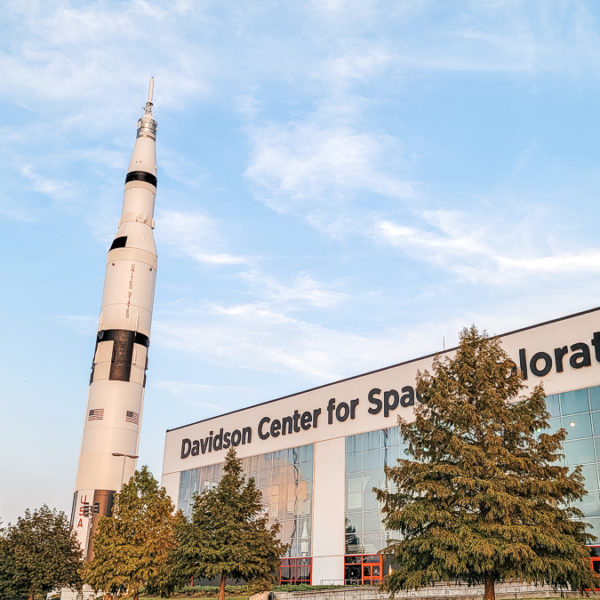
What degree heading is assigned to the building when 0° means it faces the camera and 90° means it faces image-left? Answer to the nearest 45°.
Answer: approximately 45°

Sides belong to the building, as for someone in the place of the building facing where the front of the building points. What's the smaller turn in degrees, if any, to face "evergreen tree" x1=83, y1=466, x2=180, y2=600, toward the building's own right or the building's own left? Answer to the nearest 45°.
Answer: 0° — it already faces it

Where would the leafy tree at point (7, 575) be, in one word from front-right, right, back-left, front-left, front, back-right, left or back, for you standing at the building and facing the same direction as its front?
front-right

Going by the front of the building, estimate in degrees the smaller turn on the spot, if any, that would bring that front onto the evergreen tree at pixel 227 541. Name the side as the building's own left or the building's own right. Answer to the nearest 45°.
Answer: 0° — it already faces it

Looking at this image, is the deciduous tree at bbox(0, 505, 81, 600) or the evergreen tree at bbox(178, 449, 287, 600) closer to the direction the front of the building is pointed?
the evergreen tree

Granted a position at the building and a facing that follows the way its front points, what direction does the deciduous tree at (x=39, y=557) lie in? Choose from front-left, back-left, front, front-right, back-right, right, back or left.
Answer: front-right
